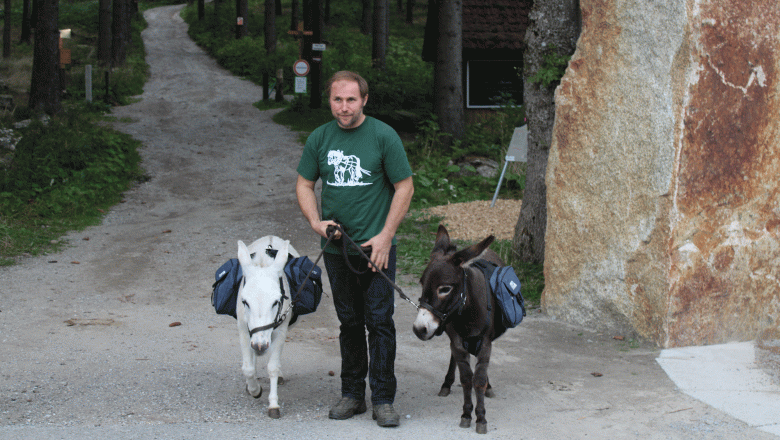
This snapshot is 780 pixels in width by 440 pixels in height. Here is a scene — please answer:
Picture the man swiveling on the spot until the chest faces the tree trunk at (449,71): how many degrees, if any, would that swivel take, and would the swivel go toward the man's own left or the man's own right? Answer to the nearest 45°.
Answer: approximately 180°

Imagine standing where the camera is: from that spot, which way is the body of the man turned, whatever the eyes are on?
toward the camera

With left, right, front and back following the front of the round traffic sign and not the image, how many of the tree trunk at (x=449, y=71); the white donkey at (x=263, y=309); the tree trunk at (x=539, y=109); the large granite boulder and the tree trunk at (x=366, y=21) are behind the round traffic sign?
1

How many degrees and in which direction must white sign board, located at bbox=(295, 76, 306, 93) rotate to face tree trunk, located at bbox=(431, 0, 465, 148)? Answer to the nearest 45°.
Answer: approximately 45° to its left

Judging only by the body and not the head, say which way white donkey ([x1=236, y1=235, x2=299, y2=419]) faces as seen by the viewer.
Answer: toward the camera

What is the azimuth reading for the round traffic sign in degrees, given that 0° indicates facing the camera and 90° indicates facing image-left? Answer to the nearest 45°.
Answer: approximately 0°

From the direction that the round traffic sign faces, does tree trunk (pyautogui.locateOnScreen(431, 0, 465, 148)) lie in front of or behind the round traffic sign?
in front

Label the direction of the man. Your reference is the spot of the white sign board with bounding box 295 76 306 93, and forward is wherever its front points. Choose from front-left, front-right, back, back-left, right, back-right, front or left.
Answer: front

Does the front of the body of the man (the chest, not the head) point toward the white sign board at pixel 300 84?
no

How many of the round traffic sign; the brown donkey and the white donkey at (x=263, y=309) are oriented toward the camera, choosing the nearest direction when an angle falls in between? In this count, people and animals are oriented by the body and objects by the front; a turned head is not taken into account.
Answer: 3

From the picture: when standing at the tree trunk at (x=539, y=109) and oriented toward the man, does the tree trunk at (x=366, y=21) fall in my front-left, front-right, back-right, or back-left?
back-right

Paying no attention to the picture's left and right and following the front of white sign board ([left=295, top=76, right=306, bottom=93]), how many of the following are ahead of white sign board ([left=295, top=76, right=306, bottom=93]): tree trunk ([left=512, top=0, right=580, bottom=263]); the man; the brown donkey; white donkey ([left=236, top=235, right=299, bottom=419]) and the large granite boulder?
5

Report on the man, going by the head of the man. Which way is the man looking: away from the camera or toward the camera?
toward the camera

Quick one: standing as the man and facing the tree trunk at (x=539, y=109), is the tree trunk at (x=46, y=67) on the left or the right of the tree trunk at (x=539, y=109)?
left

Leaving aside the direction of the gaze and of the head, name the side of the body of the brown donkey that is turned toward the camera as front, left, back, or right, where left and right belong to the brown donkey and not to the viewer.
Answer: front
